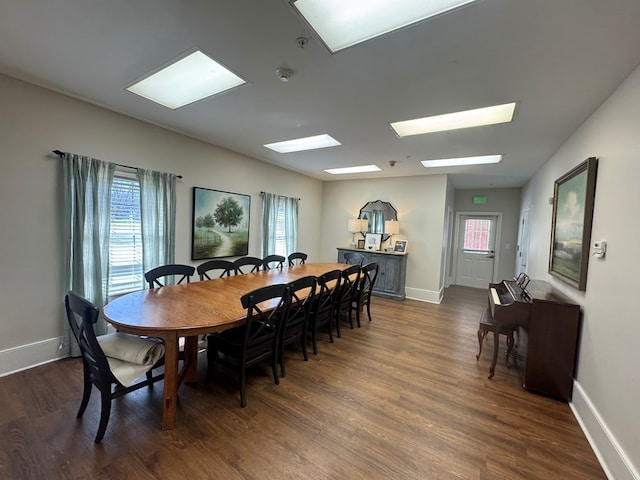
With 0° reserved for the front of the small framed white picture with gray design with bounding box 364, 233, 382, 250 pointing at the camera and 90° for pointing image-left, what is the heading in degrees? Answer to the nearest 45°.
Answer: approximately 0°

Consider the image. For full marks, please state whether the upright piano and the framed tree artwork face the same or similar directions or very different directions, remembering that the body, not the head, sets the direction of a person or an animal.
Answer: very different directions

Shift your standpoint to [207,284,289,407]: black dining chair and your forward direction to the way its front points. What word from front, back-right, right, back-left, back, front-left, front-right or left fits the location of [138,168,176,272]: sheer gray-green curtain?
front

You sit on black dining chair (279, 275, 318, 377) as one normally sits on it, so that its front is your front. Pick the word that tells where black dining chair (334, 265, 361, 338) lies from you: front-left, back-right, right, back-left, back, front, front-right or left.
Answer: right

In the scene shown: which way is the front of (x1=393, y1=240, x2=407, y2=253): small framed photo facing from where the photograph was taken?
facing the viewer

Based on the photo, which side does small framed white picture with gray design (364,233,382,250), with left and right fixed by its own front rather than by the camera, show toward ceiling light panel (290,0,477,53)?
front

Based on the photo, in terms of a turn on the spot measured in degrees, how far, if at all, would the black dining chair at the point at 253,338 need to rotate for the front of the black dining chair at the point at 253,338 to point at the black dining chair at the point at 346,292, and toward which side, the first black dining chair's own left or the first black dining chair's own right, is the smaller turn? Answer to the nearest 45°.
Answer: approximately 90° to the first black dining chair's own right

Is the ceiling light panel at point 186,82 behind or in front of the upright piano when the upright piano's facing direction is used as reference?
in front

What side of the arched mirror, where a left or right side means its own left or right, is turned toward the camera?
front

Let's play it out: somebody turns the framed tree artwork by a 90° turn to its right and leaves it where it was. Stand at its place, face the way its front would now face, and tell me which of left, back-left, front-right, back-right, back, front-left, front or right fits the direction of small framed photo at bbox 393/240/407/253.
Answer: back-left

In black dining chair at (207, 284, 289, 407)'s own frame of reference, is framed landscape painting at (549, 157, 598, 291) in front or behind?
behind

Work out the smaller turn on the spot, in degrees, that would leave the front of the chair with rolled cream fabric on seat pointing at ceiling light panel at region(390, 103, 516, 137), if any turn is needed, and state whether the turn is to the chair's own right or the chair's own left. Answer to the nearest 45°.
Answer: approximately 45° to the chair's own right

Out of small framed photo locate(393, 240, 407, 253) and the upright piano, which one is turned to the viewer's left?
the upright piano

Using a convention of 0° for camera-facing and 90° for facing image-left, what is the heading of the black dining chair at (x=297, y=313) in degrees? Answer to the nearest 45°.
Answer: approximately 135°

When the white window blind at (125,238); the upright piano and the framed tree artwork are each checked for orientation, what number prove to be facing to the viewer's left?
1

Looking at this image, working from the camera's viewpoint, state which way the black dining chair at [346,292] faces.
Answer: facing away from the viewer and to the left of the viewer
